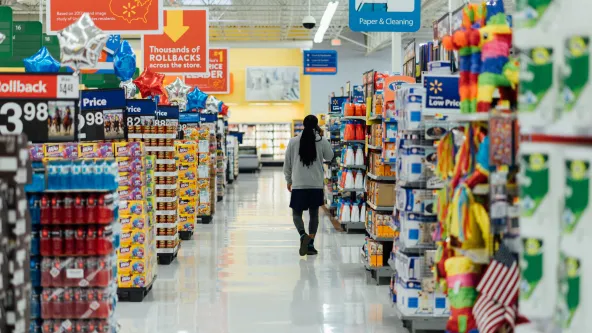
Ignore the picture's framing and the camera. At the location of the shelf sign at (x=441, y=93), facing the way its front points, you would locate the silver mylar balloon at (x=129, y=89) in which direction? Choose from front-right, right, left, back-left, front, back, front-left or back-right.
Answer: back-right

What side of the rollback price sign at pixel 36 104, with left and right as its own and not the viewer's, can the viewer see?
front

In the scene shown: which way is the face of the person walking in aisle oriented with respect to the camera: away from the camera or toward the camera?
away from the camera

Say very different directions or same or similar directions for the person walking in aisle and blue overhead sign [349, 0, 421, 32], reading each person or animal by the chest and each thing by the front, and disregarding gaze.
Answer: very different directions

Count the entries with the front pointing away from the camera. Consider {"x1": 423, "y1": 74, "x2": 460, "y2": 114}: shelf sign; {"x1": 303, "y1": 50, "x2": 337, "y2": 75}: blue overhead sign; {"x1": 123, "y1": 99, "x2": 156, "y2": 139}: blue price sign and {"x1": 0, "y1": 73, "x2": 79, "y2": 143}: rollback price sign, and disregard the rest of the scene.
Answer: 0

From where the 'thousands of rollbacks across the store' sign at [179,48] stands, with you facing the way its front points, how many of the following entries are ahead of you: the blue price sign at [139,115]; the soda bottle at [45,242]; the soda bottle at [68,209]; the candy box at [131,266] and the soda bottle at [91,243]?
5

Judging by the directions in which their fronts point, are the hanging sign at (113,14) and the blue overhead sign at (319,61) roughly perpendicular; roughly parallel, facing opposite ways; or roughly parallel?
roughly parallel

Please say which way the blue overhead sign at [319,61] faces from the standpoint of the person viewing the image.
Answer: facing the viewer

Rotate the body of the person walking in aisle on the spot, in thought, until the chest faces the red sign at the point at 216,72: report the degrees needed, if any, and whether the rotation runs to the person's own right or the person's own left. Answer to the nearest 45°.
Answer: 0° — they already face it

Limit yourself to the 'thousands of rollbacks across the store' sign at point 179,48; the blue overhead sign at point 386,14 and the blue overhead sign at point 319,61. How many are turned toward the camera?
3

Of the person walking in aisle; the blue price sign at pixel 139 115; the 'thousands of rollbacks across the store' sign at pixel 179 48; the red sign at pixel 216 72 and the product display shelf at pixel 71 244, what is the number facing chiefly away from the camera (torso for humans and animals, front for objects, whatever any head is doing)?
1

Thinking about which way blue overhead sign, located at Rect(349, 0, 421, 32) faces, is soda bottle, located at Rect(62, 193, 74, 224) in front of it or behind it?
in front

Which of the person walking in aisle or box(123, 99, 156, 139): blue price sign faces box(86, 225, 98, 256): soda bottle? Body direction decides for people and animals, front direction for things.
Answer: the blue price sign

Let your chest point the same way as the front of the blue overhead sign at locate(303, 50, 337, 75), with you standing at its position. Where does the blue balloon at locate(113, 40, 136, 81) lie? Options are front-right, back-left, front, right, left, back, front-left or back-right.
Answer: front

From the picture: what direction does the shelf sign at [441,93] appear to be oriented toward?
toward the camera

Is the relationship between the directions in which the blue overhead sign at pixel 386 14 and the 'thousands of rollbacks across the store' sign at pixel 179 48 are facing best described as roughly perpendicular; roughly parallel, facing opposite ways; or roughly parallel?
roughly parallel
